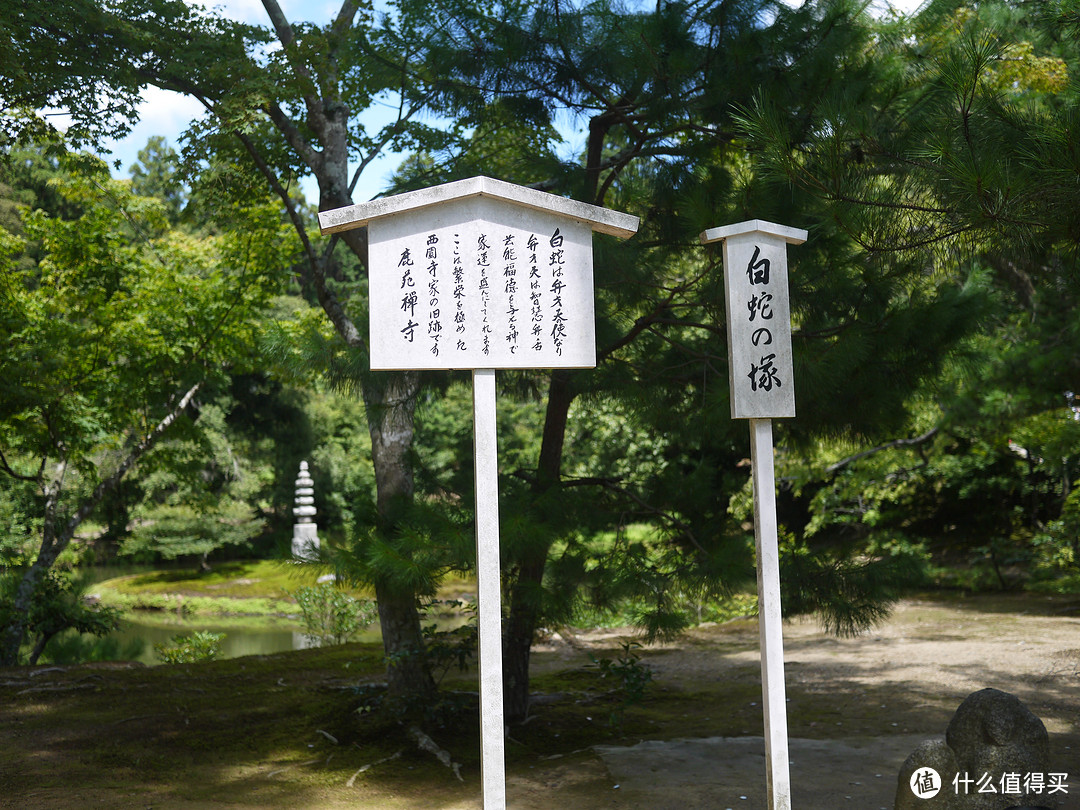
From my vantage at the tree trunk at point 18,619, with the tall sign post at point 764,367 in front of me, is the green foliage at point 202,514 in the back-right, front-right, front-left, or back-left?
back-left

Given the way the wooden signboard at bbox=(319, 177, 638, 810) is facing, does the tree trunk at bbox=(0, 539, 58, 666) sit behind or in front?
behind

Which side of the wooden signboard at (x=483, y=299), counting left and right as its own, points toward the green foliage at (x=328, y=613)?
back

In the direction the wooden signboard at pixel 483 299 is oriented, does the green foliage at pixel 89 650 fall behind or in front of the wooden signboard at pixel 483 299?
behind

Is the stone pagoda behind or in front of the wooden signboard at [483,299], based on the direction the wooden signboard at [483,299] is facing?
behind

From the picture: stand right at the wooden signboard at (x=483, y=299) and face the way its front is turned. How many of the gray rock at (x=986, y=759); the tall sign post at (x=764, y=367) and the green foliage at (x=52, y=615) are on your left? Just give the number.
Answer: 2

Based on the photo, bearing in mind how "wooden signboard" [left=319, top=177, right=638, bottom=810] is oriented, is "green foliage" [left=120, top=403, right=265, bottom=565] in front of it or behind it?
behind

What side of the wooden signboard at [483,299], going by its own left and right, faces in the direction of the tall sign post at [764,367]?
left

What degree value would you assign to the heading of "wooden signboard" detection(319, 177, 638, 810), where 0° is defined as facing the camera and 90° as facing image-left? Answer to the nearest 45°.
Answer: approximately 0°

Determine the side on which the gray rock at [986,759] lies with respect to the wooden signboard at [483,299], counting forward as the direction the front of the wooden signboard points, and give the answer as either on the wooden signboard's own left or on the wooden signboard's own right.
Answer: on the wooden signboard's own left
